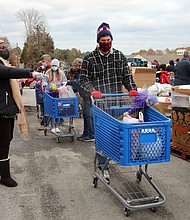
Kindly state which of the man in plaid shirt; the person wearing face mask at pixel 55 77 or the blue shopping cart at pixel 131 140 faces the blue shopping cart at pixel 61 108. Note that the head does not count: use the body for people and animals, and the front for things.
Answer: the person wearing face mask

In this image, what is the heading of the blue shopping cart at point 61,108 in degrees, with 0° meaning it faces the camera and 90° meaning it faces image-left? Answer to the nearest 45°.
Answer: approximately 315°

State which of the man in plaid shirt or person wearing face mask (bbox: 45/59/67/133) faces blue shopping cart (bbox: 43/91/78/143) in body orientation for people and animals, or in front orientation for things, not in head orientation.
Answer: the person wearing face mask

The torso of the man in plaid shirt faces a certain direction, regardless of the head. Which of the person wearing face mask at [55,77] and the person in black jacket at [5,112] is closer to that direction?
the person in black jacket

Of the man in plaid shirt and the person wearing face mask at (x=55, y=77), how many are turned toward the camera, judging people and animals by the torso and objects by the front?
2

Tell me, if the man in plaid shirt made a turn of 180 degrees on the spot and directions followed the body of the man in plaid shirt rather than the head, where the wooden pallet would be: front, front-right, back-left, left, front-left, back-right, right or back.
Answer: front-right

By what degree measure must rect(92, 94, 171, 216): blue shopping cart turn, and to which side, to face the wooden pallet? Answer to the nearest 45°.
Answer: approximately 135° to its left

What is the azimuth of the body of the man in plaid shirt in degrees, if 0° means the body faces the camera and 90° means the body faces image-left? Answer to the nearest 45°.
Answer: approximately 0°

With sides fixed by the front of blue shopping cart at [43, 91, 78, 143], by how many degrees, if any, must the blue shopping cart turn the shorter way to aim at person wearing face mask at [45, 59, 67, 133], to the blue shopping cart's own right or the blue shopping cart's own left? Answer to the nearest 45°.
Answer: approximately 135° to the blue shopping cart's own left

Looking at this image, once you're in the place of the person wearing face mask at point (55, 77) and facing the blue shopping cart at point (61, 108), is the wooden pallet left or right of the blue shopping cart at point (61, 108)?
left
